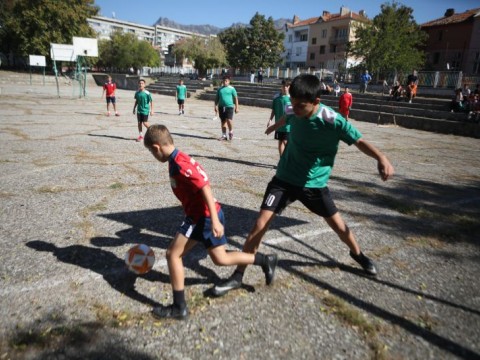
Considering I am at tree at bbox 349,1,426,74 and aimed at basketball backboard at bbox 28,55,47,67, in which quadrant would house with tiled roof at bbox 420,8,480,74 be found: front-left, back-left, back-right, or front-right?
back-right

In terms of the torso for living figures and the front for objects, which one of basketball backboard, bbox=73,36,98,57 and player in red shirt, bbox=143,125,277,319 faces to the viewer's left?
the player in red shirt

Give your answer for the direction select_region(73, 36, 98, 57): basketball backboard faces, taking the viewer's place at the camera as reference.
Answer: facing the viewer and to the right of the viewer

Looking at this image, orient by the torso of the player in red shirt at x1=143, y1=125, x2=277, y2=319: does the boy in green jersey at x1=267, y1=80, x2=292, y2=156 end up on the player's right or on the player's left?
on the player's right

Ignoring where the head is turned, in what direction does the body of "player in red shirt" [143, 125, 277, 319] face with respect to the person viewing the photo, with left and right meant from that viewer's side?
facing to the left of the viewer

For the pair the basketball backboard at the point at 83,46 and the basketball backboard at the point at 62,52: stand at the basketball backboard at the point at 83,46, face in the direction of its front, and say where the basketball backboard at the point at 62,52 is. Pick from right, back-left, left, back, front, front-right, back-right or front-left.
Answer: back

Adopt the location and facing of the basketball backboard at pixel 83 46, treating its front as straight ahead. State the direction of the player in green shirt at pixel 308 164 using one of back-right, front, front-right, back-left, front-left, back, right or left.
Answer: front-right

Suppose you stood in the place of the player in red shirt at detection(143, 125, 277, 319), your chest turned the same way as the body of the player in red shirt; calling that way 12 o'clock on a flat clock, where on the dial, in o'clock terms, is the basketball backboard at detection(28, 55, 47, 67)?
The basketball backboard is roughly at 2 o'clock from the player in red shirt.

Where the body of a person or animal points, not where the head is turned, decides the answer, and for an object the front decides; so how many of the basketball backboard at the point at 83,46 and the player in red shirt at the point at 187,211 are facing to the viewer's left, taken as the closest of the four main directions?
1

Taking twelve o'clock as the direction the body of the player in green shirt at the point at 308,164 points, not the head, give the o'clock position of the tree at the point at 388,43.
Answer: The tree is roughly at 5 o'clock from the player in green shirt.
